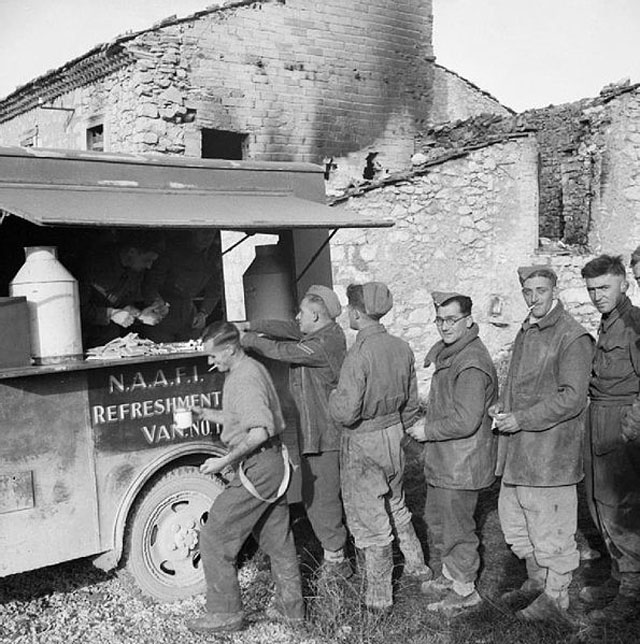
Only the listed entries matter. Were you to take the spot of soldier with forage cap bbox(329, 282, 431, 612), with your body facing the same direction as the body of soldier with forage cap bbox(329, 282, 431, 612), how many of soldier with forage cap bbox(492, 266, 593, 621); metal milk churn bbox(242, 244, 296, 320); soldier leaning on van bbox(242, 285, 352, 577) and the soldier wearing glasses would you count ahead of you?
2

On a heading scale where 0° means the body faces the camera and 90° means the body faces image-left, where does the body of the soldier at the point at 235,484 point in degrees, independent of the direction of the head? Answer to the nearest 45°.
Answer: approximately 90°

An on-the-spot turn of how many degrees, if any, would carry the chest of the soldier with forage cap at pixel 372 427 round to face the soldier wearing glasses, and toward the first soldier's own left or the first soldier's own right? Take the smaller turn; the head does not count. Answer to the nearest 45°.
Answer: approximately 135° to the first soldier's own right

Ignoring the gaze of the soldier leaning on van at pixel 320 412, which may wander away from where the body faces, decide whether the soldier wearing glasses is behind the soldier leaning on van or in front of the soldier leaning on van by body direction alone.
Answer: behind

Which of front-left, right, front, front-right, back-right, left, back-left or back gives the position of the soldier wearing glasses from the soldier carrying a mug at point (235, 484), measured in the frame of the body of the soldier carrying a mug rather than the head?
back

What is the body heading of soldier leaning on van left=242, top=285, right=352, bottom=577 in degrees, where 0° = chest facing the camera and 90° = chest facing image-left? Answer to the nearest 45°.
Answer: approximately 90°

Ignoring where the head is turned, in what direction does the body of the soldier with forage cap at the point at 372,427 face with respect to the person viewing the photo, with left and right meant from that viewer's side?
facing away from the viewer and to the left of the viewer

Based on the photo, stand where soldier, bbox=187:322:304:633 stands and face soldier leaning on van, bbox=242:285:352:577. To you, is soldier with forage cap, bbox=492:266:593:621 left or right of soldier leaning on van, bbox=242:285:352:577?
right

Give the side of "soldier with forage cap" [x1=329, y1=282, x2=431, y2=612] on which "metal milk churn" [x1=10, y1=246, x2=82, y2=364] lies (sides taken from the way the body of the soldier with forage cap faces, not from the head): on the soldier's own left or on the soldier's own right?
on the soldier's own left

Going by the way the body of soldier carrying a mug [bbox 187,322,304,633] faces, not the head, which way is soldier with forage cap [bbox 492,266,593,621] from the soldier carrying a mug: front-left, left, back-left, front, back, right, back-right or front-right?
back

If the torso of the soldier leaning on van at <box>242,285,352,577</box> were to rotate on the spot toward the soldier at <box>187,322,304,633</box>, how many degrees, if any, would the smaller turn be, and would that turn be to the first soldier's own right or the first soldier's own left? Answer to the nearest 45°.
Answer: approximately 45° to the first soldier's own left

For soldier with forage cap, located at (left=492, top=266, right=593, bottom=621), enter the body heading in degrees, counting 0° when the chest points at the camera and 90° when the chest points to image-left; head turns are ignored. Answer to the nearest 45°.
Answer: approximately 45°
